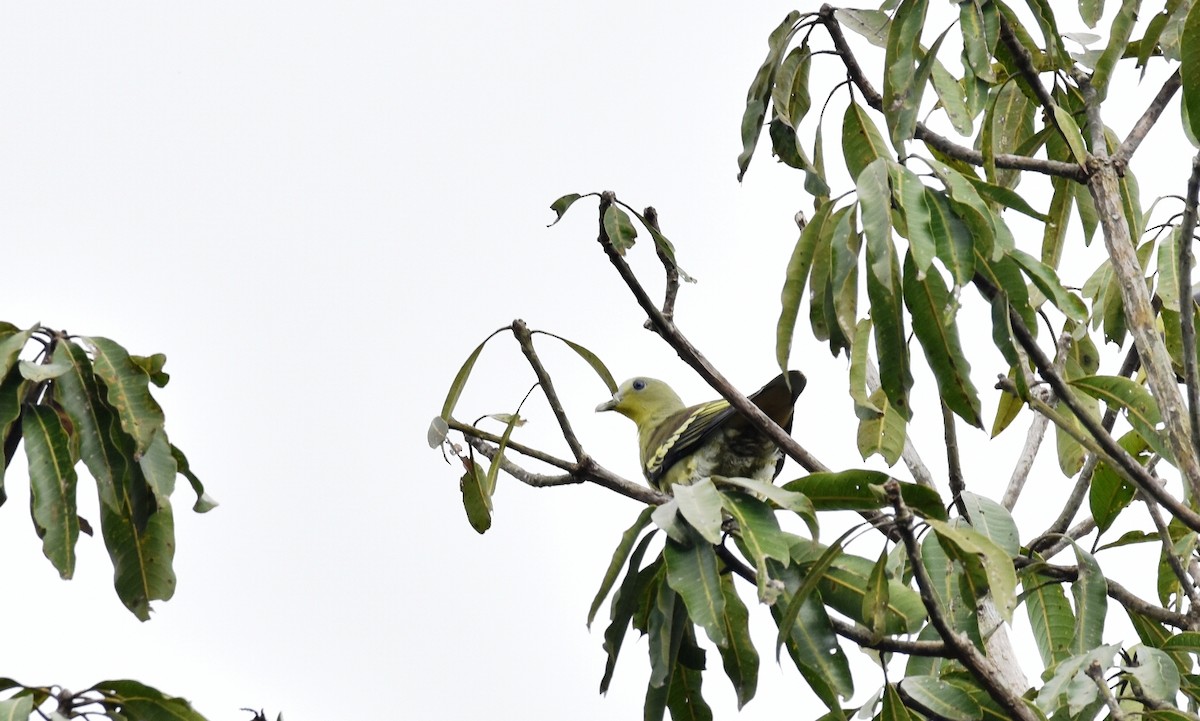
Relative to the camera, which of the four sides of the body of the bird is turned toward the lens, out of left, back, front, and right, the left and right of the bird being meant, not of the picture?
left
